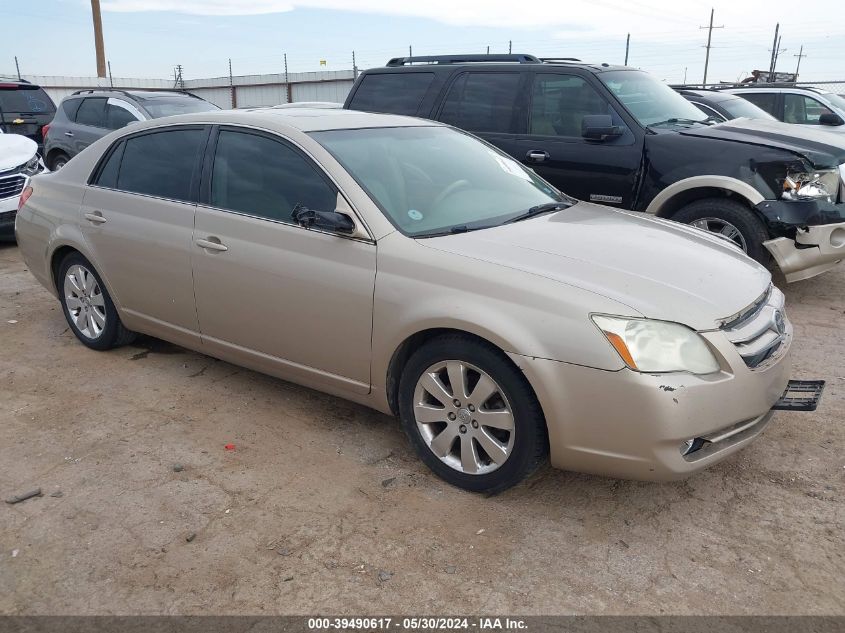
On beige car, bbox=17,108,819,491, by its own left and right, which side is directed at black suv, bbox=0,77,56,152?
back

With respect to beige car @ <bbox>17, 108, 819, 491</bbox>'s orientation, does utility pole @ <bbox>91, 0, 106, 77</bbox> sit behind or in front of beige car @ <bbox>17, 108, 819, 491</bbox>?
behind

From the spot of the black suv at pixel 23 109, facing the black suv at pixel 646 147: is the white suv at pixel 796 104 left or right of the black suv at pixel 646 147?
left

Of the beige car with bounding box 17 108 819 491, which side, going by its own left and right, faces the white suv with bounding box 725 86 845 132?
left

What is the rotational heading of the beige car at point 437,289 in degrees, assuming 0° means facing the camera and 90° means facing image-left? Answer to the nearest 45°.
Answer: approximately 315°

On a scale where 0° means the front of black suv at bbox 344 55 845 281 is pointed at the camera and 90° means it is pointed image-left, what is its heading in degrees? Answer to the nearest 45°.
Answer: approximately 315°

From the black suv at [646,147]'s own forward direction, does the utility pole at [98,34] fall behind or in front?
behind
